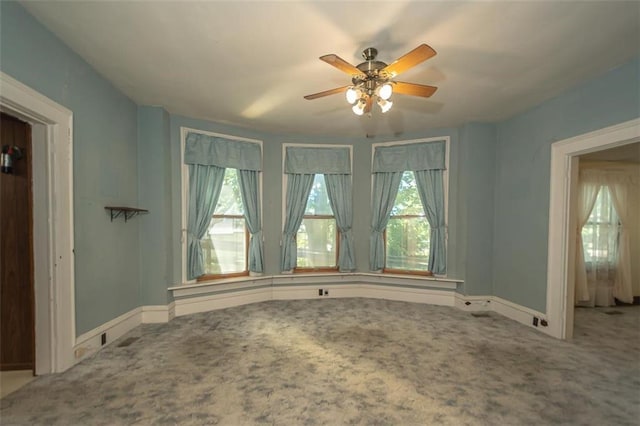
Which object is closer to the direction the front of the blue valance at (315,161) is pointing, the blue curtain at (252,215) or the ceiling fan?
the ceiling fan

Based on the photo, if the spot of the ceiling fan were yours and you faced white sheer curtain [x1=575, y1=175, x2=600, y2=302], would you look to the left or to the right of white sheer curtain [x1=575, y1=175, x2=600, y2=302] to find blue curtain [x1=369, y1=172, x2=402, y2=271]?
left

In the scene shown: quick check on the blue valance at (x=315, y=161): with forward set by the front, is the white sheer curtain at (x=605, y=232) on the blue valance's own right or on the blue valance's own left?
on the blue valance's own left

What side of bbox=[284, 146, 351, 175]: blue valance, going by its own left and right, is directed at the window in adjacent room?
left

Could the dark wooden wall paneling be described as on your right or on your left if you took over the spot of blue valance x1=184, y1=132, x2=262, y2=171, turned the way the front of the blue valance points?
on your right

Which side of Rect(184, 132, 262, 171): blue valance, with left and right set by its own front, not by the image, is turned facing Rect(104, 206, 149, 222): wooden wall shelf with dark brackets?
right

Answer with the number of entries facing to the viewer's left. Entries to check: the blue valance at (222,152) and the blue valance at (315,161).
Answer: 0

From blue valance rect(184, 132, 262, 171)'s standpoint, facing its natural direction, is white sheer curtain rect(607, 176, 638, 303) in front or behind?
in front

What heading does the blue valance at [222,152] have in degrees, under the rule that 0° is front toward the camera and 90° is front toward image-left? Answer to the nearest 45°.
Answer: approximately 315°

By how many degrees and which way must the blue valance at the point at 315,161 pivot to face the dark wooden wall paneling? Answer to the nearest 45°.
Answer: approximately 45° to its right

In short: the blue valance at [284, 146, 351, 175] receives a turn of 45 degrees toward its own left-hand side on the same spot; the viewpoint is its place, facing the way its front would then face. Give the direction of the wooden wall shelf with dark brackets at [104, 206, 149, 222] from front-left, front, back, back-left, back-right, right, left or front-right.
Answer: right

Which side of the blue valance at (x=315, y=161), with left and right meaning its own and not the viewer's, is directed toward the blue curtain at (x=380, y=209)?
left

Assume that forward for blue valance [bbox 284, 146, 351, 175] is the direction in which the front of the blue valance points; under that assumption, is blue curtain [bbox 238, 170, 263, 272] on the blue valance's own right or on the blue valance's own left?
on the blue valance's own right

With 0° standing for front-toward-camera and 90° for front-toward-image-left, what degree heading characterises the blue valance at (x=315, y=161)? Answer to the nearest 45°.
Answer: approximately 0°

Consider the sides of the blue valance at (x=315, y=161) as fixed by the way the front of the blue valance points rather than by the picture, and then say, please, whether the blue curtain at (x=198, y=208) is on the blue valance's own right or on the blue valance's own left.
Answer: on the blue valance's own right
